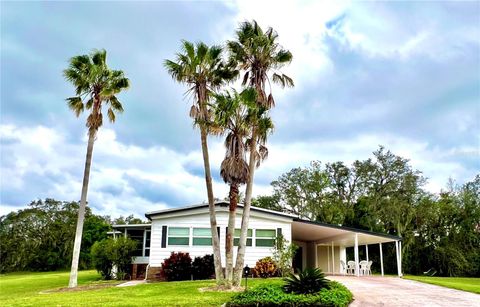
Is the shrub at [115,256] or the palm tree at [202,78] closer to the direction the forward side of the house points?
the palm tree

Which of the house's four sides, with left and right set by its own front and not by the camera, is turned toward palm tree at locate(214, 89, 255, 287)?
front

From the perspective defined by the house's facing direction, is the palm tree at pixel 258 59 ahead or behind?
ahead

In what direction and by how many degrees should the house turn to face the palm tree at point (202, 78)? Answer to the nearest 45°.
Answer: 0° — it already faces it

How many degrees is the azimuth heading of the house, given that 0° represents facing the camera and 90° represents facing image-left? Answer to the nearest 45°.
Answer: approximately 0°

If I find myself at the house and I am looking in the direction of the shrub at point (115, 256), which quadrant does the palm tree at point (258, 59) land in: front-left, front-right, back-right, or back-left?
front-left

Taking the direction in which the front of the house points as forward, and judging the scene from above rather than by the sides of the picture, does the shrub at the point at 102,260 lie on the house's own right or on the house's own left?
on the house's own right
